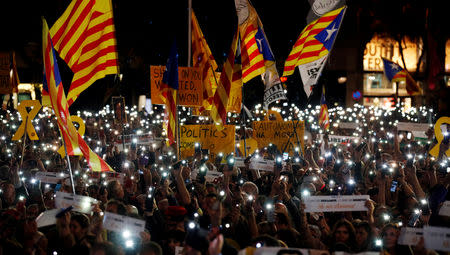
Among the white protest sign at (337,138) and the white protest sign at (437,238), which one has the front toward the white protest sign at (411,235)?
the white protest sign at (337,138)

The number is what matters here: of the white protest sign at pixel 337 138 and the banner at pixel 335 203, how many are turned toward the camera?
2

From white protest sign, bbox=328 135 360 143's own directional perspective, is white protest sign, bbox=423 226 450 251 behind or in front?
in front

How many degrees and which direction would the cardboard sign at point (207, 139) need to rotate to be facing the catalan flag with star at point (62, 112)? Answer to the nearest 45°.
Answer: approximately 45° to its right

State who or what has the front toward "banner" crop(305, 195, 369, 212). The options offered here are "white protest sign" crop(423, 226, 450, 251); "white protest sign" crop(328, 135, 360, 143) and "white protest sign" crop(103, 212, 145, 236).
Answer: "white protest sign" crop(328, 135, 360, 143)

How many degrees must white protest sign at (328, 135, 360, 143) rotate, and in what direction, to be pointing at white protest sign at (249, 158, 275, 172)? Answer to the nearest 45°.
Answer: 0° — it already faces it

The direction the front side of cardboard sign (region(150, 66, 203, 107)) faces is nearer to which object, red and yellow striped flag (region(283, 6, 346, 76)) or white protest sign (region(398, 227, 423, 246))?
the white protest sign

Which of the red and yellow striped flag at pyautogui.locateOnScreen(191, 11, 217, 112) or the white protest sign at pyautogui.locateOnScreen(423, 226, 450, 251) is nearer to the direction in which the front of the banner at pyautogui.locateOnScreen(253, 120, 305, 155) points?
the white protest sign

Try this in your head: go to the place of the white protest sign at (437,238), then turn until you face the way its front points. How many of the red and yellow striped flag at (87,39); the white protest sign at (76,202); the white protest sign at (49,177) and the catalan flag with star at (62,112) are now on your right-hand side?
4

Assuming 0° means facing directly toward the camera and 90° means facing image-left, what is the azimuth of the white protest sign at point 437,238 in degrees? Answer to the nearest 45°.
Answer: approximately 0°
